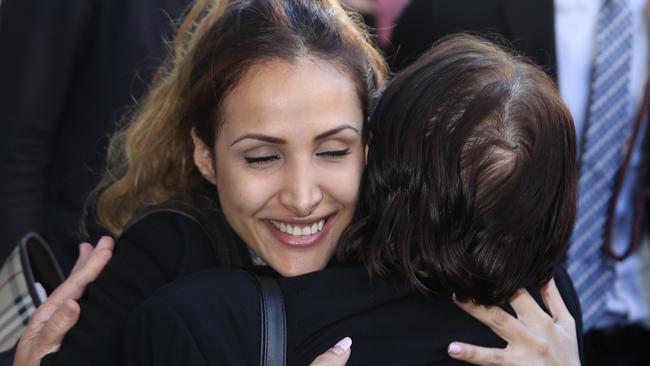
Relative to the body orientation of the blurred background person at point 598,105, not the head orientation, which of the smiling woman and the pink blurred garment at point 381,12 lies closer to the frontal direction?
the smiling woman

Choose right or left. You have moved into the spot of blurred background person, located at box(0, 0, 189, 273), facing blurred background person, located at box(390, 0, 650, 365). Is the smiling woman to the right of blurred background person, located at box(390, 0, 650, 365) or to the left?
right

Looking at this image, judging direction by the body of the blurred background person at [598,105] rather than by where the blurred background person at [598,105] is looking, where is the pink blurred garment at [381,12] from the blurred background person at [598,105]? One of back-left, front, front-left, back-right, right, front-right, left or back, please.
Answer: back-right

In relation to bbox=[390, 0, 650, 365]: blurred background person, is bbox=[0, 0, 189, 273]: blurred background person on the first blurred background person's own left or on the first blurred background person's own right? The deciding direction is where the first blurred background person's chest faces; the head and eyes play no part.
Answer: on the first blurred background person's own right

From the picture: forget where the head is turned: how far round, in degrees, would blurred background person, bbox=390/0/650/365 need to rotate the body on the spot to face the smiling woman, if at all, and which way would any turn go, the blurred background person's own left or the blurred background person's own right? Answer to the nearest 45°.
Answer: approximately 45° to the blurred background person's own right

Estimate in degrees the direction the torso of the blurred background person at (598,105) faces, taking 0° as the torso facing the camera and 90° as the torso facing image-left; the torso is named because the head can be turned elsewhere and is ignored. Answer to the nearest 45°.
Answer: approximately 0°

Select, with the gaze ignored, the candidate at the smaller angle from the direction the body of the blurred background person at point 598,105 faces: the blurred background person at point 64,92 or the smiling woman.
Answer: the smiling woman
